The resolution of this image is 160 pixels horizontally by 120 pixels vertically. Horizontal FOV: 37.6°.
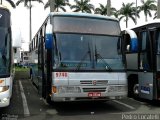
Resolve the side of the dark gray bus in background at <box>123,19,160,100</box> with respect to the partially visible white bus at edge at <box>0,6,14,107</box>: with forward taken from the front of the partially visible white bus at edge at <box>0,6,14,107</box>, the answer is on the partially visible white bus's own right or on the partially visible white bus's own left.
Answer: on the partially visible white bus's own left

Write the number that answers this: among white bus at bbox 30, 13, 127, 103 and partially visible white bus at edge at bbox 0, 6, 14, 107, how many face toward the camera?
2

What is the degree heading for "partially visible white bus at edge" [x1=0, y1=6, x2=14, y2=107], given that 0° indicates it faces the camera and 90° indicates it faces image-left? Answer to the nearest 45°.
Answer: approximately 0°

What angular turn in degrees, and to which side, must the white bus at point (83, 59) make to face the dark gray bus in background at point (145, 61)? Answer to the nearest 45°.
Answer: approximately 135° to its left

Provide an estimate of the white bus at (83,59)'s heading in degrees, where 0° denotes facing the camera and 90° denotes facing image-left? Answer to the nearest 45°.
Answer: approximately 0°

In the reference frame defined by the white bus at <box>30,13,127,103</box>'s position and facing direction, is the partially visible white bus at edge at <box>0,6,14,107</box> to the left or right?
on its right

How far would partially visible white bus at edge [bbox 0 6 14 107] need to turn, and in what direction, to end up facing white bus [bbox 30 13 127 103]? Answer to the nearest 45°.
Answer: approximately 90° to its left
